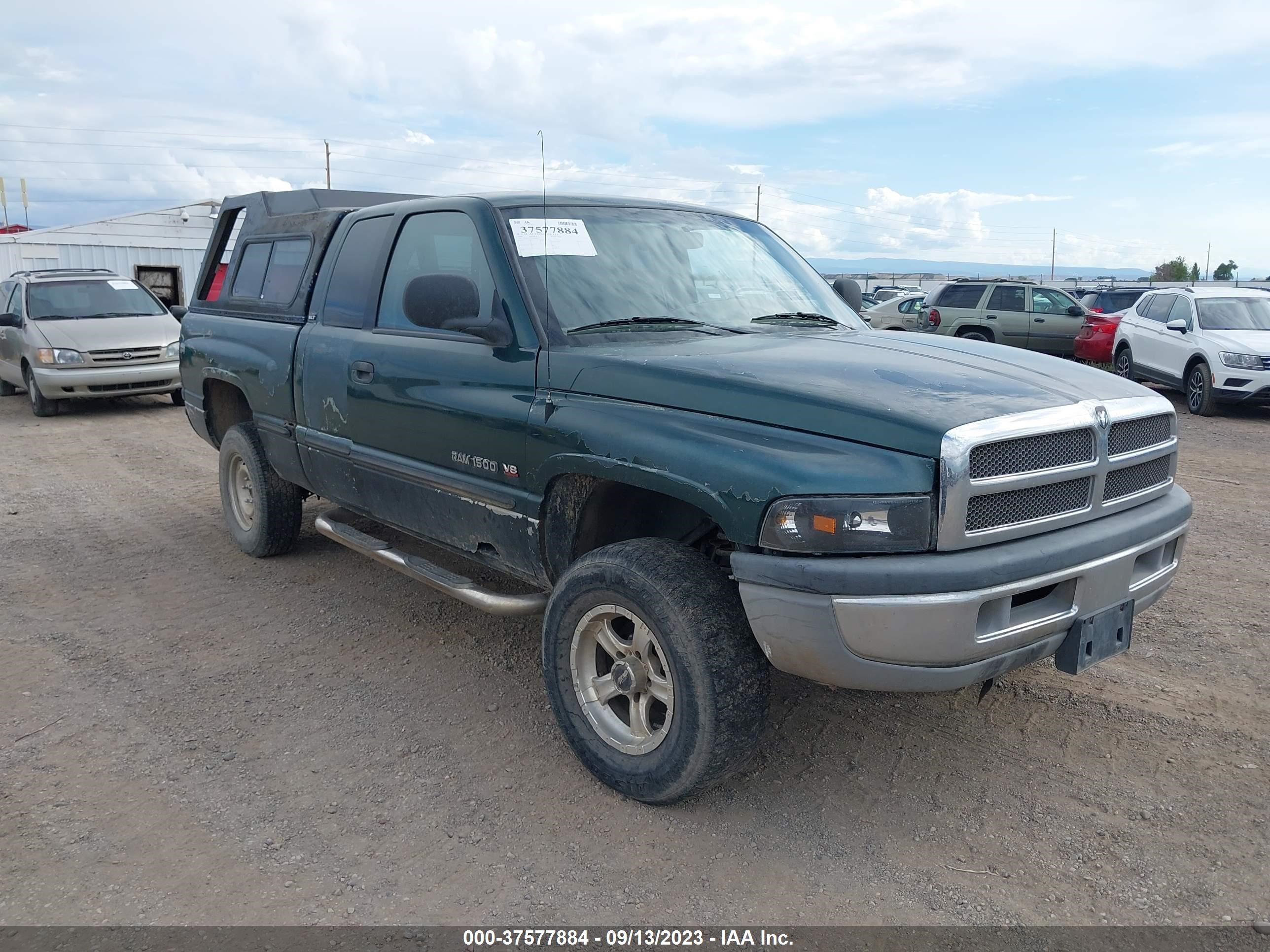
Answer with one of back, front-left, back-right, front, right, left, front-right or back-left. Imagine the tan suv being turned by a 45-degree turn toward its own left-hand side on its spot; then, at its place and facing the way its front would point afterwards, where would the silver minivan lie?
back

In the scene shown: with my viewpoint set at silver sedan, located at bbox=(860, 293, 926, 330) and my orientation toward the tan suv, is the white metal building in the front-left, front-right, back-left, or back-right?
back-right

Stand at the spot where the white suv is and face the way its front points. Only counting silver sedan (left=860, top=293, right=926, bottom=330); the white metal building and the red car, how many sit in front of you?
0

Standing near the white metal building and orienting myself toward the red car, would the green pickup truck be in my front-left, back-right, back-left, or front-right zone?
front-right

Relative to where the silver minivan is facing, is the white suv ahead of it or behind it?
ahead

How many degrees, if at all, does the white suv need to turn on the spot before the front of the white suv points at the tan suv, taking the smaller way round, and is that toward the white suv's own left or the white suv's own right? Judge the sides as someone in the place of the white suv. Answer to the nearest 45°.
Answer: approximately 180°

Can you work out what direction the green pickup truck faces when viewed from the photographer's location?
facing the viewer and to the right of the viewer

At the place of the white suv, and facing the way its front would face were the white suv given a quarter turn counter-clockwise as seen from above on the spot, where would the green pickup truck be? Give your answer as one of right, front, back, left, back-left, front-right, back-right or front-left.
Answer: back-right

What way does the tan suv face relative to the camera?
to the viewer's right
